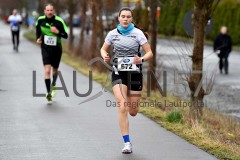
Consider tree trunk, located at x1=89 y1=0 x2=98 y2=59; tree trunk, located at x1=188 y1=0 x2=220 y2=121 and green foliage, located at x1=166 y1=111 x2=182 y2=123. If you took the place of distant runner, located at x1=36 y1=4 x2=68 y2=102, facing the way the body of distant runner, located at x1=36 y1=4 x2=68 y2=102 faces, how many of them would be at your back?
1

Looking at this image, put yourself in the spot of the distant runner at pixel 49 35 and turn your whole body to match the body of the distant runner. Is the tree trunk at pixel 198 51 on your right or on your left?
on your left

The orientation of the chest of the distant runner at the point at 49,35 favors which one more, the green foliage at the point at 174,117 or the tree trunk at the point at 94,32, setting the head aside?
the green foliage

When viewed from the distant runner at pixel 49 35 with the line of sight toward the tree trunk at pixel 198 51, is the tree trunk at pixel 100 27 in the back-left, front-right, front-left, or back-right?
back-left

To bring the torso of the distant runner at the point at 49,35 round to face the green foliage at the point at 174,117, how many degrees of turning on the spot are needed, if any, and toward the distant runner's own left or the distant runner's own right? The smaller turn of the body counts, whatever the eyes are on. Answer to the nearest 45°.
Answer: approximately 45° to the distant runner's own left

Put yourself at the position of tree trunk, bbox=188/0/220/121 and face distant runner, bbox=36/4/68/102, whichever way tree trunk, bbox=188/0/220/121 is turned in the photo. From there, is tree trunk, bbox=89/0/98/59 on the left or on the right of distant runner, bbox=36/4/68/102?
right

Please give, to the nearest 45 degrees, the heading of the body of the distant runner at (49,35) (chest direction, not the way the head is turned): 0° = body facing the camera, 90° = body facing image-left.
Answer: approximately 0°

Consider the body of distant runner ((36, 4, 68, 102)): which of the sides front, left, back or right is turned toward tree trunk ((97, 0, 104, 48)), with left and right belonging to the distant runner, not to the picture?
back

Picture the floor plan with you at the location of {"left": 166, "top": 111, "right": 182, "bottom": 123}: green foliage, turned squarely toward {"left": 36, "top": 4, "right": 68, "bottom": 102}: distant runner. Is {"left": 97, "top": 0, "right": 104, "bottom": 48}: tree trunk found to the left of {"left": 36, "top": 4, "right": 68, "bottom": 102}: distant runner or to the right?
right

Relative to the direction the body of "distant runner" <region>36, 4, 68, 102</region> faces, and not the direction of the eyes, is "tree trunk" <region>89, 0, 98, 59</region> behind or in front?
behind
